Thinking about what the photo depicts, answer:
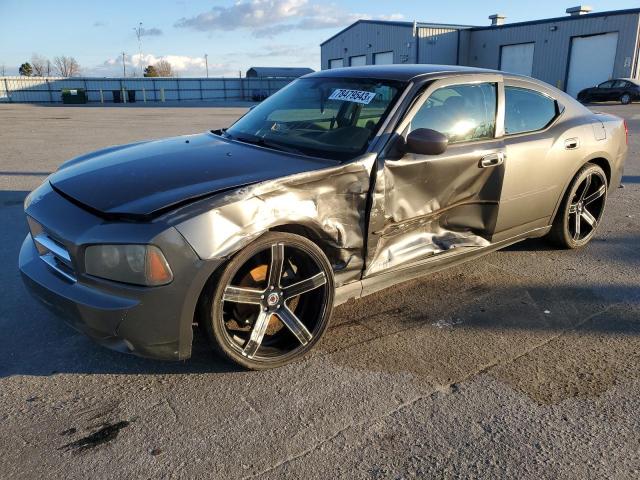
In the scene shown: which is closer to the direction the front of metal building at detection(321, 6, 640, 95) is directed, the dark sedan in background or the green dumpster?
the green dumpster

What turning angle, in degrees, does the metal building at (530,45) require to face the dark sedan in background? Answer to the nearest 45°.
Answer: approximately 90° to its left

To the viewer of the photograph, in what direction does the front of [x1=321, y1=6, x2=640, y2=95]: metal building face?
facing the viewer and to the left of the viewer

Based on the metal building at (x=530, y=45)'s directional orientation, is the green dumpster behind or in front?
in front
